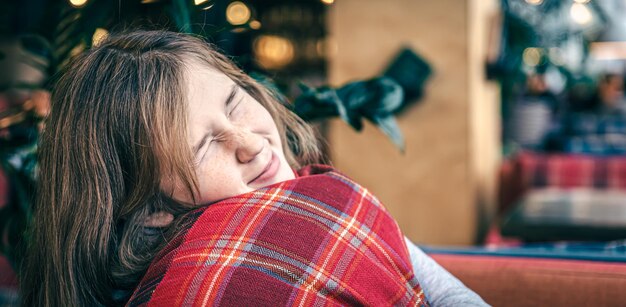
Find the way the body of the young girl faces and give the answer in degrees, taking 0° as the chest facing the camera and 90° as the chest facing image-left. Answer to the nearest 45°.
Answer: approximately 315°
